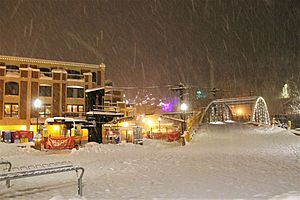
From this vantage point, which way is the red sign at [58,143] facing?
toward the camera

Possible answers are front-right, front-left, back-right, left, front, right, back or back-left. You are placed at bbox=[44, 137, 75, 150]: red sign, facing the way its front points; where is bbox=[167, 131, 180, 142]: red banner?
back-left
